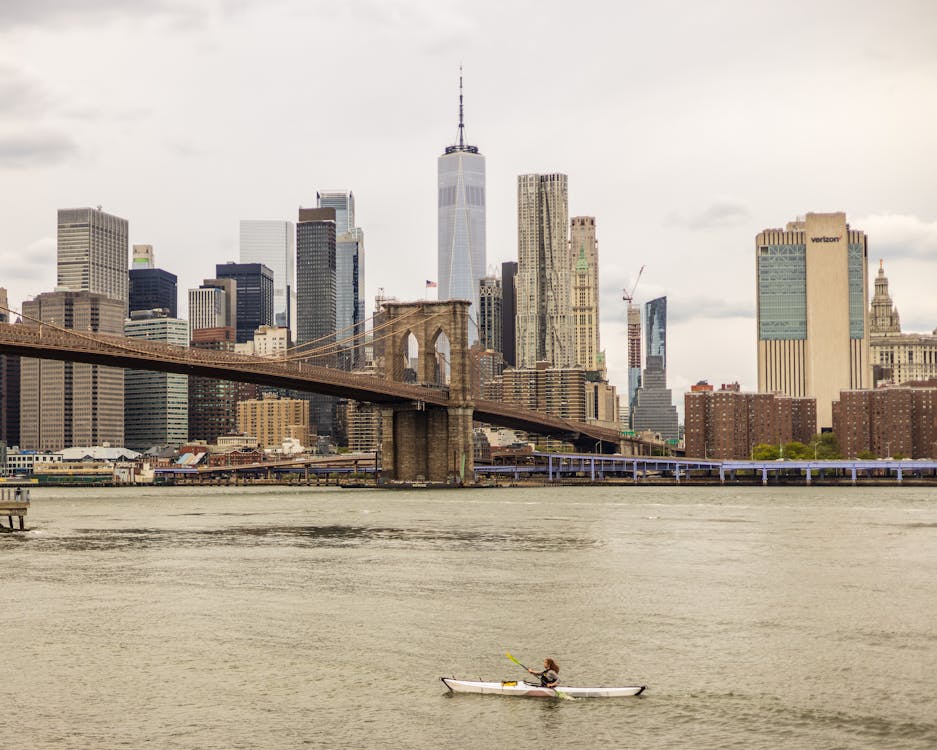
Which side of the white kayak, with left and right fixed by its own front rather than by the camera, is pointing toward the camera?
left
